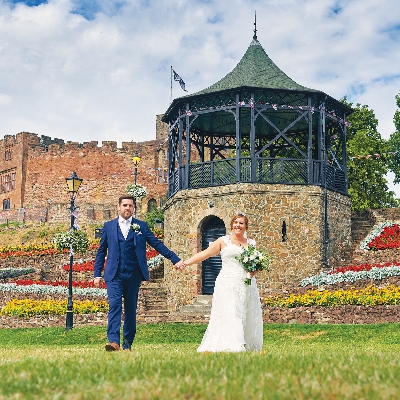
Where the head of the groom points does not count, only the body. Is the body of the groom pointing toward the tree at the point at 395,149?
no

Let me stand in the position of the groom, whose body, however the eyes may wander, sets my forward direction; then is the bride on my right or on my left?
on my left

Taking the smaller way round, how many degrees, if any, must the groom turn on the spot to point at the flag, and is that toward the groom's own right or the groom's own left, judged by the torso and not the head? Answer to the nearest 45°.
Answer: approximately 180°

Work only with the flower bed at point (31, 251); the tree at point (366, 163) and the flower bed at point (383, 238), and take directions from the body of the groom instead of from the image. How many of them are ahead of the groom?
0

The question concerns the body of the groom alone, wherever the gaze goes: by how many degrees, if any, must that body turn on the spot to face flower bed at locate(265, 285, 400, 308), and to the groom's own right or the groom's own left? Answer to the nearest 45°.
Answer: approximately 135° to the groom's own left

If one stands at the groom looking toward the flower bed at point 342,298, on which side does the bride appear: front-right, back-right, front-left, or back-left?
front-right

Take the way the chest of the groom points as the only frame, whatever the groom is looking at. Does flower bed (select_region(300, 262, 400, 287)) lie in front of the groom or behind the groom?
behind

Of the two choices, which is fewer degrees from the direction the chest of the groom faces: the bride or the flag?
the bride

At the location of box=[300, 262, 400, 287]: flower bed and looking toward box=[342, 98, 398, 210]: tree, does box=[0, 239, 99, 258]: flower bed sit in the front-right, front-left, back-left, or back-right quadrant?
front-left

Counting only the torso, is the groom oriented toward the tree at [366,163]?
no

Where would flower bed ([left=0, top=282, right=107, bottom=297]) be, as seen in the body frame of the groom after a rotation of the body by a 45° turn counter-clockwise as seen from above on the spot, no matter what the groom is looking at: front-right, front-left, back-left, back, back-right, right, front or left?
back-left

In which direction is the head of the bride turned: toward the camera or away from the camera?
toward the camera

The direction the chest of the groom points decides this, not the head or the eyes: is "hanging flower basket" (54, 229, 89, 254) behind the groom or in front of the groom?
behind

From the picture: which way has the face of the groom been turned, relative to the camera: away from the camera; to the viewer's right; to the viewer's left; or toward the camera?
toward the camera

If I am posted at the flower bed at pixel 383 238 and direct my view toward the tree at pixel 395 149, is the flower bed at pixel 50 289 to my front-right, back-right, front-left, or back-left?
back-left

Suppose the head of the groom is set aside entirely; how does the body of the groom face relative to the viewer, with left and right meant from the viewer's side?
facing the viewer

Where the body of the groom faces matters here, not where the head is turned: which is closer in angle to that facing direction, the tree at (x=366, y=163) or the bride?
the bride

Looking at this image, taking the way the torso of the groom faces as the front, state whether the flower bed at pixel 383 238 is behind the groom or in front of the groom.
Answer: behind

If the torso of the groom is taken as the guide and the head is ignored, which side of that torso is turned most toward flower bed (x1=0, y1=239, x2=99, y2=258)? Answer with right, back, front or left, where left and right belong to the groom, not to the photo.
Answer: back
